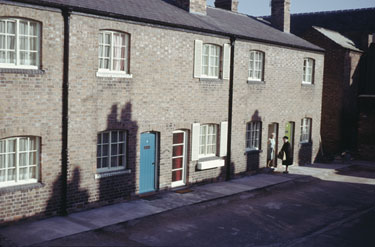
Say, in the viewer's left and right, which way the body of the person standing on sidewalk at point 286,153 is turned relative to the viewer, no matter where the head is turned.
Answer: facing the viewer and to the left of the viewer

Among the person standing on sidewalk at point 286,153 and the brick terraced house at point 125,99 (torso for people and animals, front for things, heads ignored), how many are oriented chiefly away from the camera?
0

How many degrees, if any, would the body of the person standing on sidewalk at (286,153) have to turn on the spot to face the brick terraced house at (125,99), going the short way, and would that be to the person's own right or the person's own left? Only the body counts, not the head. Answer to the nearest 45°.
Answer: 0° — they already face it

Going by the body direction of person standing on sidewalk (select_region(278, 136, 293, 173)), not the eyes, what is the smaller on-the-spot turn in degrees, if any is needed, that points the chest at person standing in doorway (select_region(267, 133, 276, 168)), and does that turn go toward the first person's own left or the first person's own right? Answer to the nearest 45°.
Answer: approximately 45° to the first person's own right

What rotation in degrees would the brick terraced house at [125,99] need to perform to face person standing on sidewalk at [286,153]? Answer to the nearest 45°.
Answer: approximately 90° to its left
